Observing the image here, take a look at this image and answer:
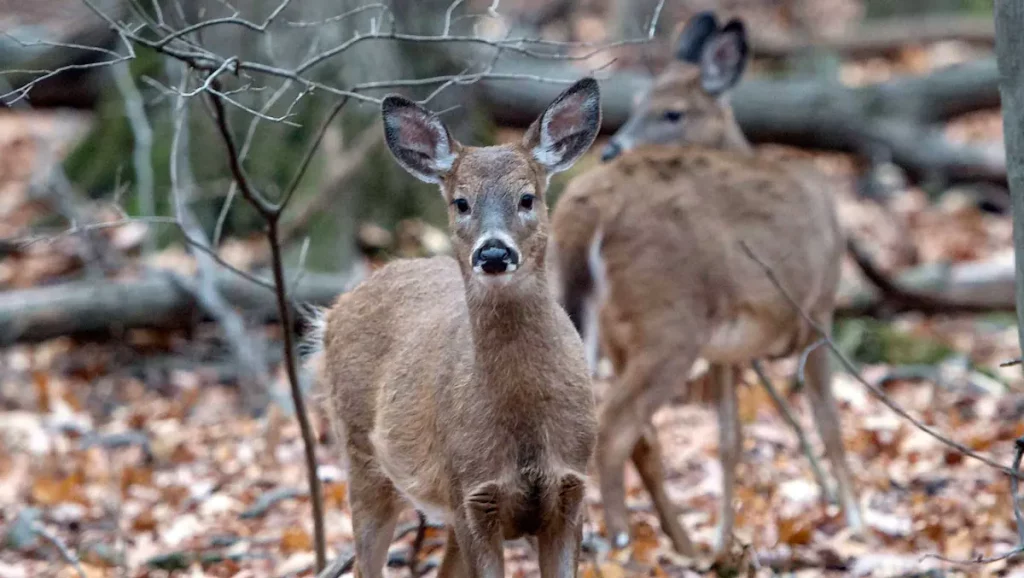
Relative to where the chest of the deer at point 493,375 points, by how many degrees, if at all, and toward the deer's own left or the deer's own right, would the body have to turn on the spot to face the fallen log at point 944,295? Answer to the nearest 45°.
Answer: approximately 90° to the deer's own left

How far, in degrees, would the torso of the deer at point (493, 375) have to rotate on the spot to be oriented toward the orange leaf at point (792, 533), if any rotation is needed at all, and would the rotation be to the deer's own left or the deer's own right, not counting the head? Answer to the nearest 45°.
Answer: approximately 90° to the deer's own left

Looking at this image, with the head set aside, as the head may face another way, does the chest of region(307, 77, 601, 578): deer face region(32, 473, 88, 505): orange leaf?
no

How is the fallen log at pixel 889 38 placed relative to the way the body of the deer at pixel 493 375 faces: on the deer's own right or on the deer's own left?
on the deer's own left

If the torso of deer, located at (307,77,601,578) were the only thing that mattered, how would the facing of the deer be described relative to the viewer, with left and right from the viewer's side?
facing the viewer and to the right of the viewer

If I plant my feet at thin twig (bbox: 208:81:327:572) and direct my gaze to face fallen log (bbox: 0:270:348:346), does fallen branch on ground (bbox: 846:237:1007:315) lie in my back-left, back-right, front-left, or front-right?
front-right
